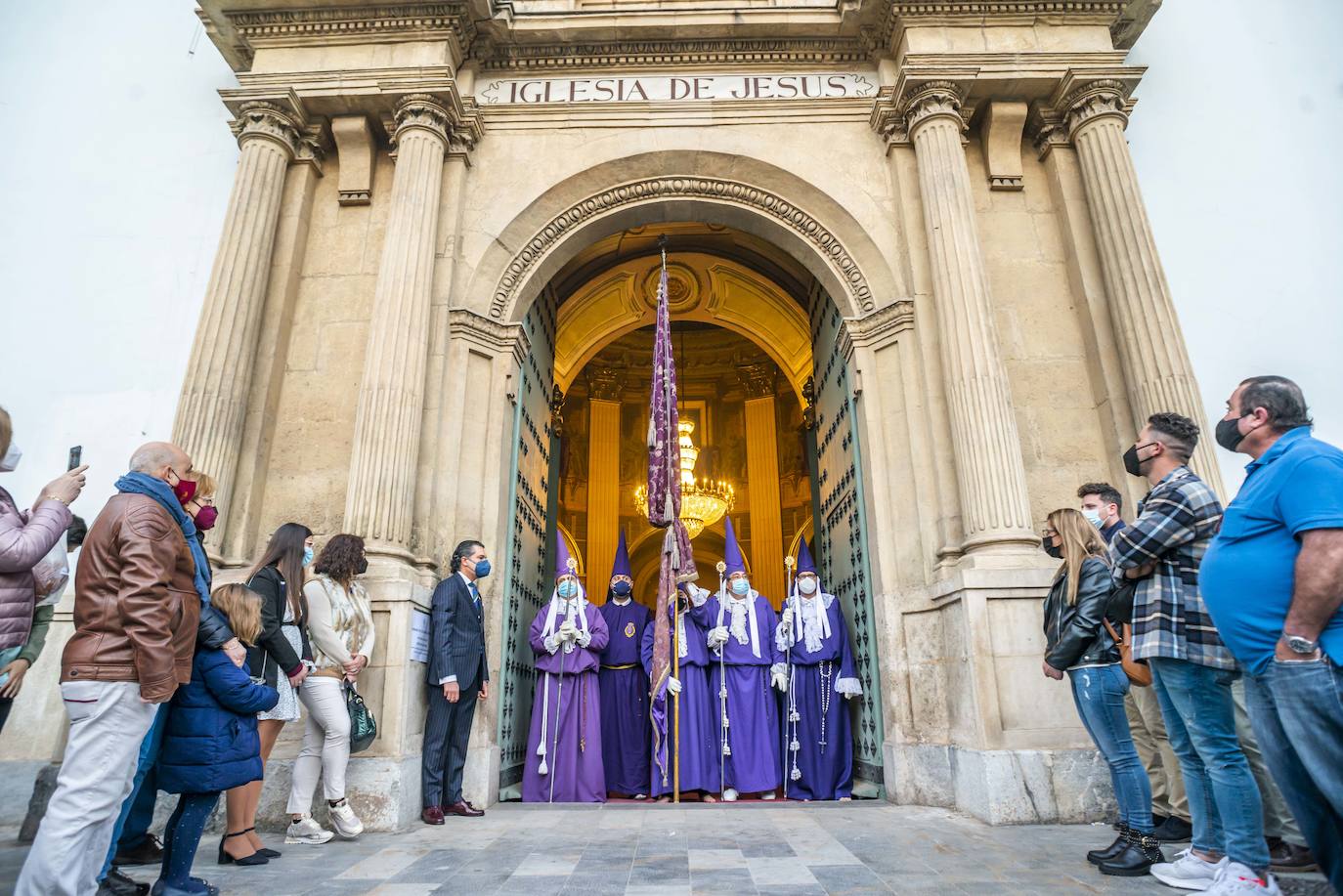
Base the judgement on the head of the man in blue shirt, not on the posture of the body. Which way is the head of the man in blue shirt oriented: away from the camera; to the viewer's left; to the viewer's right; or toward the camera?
to the viewer's left

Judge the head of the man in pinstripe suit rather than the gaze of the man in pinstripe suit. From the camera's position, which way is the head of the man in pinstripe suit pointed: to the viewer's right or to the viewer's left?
to the viewer's right

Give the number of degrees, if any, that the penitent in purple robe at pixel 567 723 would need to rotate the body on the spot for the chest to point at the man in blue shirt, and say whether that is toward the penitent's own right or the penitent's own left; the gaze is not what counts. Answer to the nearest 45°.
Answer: approximately 45° to the penitent's own left

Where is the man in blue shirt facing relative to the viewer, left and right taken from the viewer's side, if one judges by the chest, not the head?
facing to the left of the viewer

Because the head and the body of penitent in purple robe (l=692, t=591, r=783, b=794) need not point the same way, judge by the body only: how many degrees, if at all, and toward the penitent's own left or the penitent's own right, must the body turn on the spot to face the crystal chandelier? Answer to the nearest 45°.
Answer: approximately 180°

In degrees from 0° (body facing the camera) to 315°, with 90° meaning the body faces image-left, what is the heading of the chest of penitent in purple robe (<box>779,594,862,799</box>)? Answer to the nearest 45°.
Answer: approximately 0°

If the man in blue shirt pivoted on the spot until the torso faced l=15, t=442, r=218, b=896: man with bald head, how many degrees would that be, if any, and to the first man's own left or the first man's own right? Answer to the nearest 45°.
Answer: approximately 45° to the first man's own left

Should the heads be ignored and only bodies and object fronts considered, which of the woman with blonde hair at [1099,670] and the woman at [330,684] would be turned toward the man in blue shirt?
the woman at [330,684]

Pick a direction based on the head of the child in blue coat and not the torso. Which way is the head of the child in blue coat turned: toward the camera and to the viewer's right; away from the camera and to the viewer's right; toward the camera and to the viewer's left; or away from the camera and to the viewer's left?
away from the camera and to the viewer's right

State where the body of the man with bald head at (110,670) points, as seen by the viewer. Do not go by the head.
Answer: to the viewer's right
